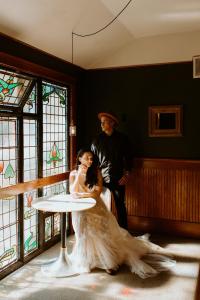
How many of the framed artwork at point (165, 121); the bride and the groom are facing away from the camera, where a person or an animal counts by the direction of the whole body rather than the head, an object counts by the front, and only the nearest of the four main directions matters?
0

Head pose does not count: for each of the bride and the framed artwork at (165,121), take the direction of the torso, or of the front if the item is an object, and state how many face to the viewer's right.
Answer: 0

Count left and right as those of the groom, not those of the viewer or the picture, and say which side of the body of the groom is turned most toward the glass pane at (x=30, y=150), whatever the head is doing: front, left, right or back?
front

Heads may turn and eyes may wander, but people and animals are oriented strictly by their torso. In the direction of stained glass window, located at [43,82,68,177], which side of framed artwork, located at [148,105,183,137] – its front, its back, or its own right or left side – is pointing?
right

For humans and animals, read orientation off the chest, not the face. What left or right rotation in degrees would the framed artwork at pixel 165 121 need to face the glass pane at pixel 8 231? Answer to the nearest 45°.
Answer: approximately 45° to its right

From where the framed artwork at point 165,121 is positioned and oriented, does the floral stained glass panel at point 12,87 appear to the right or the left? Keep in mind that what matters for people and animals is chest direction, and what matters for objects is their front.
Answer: on its right

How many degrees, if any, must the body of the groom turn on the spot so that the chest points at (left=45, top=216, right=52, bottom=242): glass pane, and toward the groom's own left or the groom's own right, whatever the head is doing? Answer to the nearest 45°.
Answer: approximately 45° to the groom's own right

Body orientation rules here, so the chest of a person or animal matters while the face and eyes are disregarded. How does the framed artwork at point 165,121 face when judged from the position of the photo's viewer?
facing the viewer

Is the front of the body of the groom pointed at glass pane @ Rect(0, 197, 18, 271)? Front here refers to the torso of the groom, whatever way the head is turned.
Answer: yes

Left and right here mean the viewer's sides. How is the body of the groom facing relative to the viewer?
facing the viewer and to the left of the viewer

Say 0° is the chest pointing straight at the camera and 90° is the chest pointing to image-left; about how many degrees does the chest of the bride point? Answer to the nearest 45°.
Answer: approximately 45°
